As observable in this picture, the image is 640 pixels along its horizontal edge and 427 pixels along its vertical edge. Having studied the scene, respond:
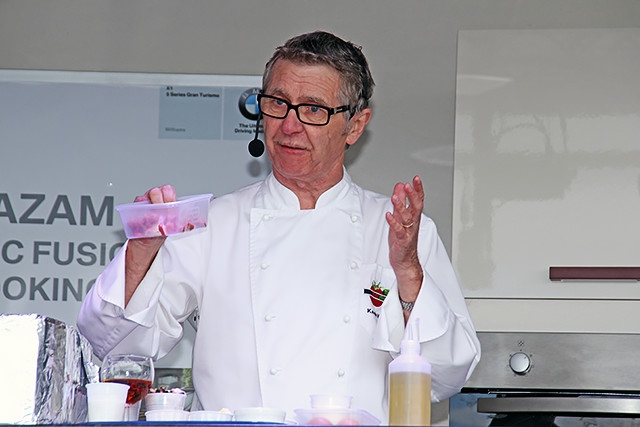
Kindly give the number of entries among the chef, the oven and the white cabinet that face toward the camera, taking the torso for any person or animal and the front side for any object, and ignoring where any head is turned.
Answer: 3

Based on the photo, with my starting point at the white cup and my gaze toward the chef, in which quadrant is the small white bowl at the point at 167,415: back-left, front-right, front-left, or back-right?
front-right

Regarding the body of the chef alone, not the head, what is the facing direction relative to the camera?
toward the camera

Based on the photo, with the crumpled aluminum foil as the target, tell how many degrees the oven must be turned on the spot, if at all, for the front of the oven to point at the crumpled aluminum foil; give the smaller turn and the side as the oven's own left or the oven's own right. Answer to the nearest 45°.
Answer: approximately 45° to the oven's own right

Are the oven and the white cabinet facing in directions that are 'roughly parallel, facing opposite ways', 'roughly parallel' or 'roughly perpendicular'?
roughly parallel

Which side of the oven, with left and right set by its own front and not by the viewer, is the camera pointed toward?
front

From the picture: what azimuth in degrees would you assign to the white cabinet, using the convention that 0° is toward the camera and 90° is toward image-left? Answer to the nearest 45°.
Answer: approximately 0°

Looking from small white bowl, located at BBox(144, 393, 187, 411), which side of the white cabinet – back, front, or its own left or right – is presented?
front

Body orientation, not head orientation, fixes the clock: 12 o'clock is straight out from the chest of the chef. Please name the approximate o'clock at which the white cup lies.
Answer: The white cup is roughly at 1 o'clock from the chef.

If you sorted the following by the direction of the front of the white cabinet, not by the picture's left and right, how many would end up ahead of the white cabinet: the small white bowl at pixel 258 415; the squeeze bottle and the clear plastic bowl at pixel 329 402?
3

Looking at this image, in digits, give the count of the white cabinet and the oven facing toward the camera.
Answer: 2

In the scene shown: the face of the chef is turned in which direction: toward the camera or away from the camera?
toward the camera

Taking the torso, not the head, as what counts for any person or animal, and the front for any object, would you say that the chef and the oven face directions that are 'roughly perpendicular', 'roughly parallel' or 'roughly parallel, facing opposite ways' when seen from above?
roughly parallel

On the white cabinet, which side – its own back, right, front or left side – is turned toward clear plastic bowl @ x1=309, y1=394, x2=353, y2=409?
front
